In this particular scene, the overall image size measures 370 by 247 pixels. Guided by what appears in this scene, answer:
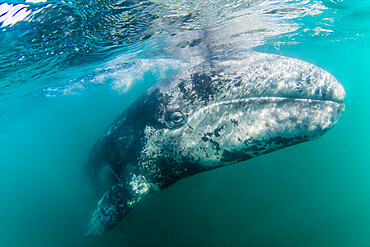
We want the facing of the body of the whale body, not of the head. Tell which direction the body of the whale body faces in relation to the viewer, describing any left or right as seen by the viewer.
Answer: facing to the right of the viewer
